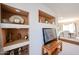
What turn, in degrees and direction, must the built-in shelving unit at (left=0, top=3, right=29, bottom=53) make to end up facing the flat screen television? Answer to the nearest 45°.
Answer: approximately 45° to its left

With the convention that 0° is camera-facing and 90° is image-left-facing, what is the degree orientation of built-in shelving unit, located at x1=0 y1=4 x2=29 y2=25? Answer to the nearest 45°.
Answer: approximately 315°

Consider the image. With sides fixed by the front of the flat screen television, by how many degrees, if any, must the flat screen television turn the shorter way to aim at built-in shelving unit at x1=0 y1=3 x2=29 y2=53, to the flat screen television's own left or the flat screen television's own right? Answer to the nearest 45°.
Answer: approximately 90° to the flat screen television's own right

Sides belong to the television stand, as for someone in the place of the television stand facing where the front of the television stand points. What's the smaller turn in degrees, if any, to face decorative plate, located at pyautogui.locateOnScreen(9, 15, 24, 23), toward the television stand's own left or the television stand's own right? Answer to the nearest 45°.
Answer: approximately 135° to the television stand's own right

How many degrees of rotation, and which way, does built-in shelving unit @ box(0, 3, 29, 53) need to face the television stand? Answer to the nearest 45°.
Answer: approximately 45° to its left

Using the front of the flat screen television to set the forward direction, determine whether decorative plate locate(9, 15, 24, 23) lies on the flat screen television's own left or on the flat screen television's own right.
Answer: on the flat screen television's own right

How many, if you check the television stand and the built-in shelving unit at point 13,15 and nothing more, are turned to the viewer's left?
0

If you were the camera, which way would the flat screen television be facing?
facing the viewer and to the right of the viewer

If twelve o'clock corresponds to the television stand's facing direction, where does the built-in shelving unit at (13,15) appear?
The built-in shelving unit is roughly at 4 o'clock from the television stand.

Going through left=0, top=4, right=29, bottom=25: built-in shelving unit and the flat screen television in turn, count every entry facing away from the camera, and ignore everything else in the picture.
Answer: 0
